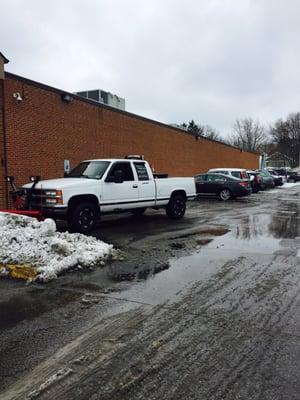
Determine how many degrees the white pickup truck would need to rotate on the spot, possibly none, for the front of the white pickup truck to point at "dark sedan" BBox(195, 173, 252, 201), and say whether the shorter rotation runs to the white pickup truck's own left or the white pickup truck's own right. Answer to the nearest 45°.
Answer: approximately 180°

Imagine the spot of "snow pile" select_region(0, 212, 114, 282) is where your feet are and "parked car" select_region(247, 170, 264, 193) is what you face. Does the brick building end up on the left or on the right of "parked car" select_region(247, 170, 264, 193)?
left

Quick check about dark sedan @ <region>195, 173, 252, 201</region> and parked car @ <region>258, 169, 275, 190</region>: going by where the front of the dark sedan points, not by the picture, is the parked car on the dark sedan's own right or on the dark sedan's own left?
on the dark sedan's own right

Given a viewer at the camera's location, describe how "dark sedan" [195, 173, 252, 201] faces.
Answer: facing away from the viewer and to the left of the viewer

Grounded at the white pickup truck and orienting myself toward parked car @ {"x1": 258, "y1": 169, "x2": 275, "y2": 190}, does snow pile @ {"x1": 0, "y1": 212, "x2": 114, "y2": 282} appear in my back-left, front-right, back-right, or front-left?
back-right

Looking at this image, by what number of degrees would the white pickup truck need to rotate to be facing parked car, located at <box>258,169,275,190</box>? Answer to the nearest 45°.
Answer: approximately 180°

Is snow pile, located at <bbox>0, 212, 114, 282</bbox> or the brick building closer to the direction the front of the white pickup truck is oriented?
the snow pile

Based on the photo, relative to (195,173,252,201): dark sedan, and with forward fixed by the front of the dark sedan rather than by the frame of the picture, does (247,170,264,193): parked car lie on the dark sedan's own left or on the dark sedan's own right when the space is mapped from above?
on the dark sedan's own right

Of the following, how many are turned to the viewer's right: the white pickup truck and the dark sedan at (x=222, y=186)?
0

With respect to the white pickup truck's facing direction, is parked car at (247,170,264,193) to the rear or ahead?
to the rear

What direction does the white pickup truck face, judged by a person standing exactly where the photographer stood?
facing the viewer and to the left of the viewer

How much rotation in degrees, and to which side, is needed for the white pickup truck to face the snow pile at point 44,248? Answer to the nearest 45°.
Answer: approximately 45° to its left
